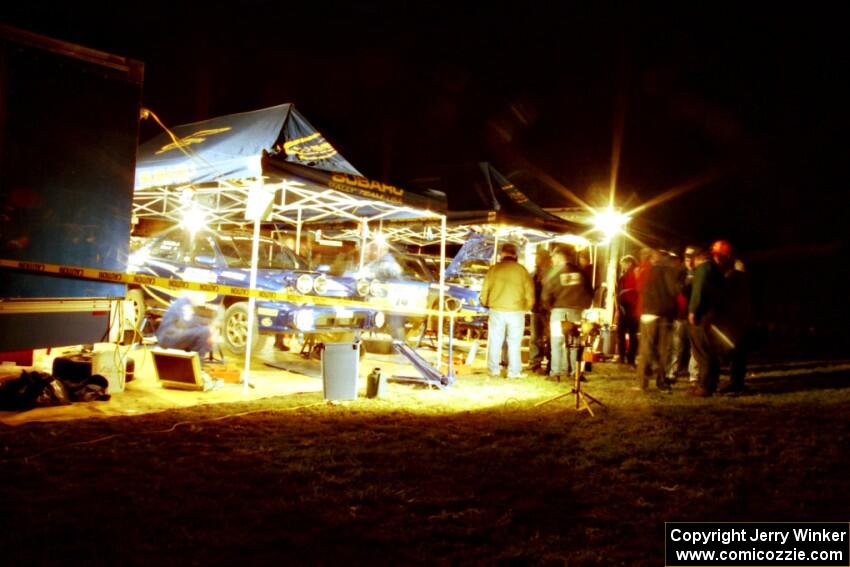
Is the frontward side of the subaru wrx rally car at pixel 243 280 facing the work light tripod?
yes

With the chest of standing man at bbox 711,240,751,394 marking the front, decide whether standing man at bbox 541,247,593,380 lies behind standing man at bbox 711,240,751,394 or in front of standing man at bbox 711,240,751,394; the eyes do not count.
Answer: in front

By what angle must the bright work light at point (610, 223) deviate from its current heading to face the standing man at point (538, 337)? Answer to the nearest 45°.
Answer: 0° — it already faces them

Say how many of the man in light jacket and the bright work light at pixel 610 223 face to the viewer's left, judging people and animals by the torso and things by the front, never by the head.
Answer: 0

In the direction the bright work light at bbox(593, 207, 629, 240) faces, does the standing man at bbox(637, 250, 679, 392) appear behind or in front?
in front

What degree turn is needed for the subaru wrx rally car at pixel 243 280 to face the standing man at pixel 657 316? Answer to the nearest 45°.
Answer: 0° — it already faces them

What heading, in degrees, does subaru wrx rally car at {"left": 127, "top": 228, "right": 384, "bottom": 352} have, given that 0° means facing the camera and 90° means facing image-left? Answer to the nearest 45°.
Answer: approximately 315°

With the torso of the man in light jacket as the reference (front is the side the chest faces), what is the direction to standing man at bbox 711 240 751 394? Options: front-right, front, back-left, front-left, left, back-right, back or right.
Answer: right

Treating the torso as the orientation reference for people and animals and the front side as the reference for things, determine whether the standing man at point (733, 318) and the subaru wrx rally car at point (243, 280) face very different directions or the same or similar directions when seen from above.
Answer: very different directions

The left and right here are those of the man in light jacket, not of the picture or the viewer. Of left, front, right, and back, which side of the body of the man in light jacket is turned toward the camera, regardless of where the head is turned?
back

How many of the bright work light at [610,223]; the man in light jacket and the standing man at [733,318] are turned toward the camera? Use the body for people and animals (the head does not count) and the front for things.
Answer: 1

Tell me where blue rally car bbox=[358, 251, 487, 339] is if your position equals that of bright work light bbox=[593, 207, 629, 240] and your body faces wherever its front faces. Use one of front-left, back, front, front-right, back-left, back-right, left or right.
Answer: front-right

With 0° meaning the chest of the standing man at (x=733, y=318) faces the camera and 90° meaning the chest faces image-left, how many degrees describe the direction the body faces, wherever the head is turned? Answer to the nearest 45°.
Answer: approximately 90°

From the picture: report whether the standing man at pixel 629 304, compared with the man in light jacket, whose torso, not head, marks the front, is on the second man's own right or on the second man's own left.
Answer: on the second man's own right

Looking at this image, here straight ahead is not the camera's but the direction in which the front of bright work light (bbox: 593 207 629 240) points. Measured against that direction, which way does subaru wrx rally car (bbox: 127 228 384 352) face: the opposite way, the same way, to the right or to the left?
to the left
